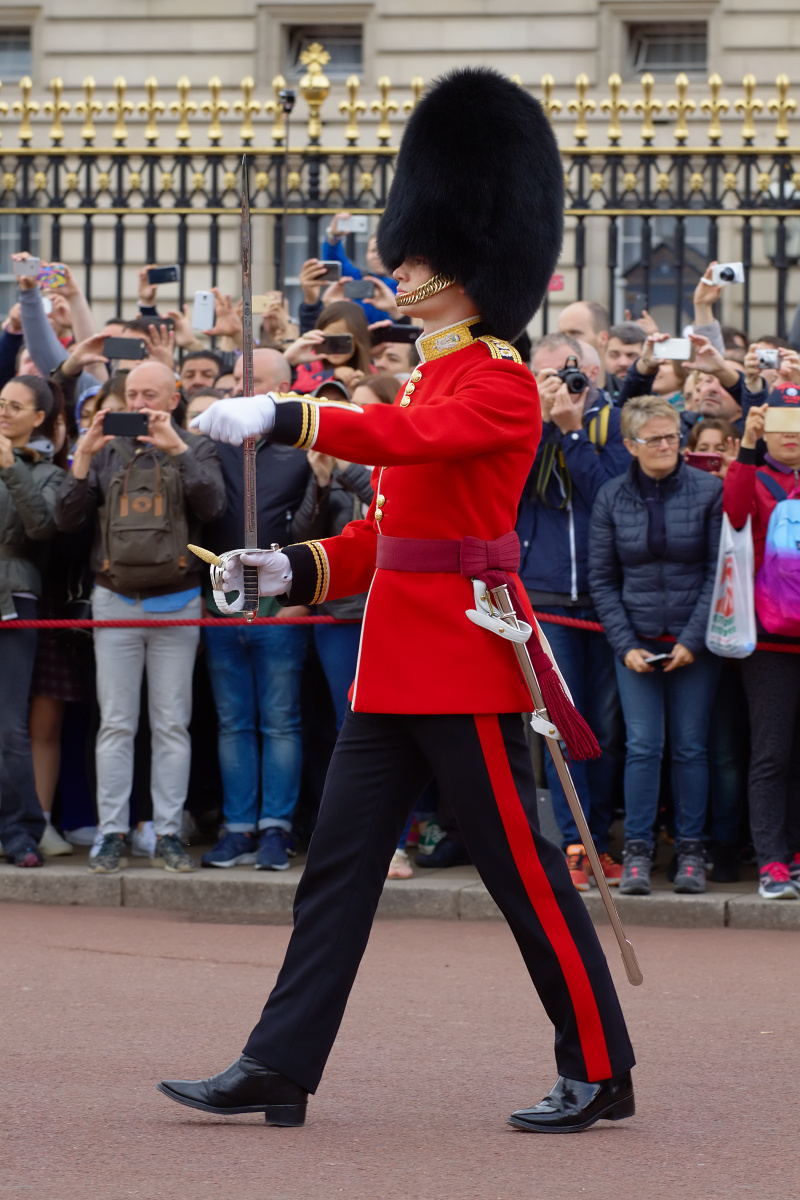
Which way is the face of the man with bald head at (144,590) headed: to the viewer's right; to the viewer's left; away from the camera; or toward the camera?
toward the camera

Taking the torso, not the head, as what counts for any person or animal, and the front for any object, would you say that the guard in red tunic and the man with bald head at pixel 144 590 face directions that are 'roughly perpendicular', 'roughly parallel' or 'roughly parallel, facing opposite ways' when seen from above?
roughly perpendicular

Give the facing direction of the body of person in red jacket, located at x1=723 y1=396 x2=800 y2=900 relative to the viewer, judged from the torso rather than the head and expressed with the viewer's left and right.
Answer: facing the viewer

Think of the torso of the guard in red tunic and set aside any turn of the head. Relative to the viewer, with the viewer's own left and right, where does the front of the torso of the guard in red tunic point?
facing to the left of the viewer

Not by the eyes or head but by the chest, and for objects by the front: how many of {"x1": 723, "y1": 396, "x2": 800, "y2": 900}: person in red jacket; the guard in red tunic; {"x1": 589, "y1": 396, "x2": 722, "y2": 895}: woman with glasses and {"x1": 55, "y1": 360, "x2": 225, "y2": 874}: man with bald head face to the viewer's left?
1

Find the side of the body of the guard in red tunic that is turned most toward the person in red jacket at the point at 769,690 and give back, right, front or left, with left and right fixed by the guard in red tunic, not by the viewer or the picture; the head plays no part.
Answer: right

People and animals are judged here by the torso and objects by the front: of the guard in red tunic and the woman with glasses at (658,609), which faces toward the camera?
the woman with glasses

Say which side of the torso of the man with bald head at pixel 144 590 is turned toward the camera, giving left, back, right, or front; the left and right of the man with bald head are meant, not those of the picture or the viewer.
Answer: front

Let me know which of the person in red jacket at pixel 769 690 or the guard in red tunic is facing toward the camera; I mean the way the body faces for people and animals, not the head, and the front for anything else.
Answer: the person in red jacket

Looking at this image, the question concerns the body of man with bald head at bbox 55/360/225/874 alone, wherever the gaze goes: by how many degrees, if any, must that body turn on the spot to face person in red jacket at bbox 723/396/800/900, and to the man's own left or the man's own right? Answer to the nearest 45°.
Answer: approximately 90° to the man's own left

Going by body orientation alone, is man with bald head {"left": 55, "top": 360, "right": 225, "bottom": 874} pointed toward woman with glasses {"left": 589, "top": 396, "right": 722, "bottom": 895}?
no

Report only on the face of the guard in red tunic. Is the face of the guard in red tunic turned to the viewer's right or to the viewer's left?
to the viewer's left

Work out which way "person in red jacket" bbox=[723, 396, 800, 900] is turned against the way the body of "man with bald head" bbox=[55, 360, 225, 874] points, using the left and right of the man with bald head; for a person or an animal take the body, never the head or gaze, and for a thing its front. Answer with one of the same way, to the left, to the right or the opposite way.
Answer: the same way

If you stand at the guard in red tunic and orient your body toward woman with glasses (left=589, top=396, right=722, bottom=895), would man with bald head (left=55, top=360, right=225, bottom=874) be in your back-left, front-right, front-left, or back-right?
front-left

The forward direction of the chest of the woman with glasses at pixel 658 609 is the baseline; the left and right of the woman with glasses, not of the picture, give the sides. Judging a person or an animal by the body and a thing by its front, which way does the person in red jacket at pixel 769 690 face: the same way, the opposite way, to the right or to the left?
the same way

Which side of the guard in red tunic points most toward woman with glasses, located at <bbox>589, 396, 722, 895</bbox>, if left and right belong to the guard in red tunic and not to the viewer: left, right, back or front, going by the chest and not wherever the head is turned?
right

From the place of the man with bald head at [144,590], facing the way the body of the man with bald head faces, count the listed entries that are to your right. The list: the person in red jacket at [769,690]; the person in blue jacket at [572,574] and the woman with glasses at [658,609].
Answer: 0
